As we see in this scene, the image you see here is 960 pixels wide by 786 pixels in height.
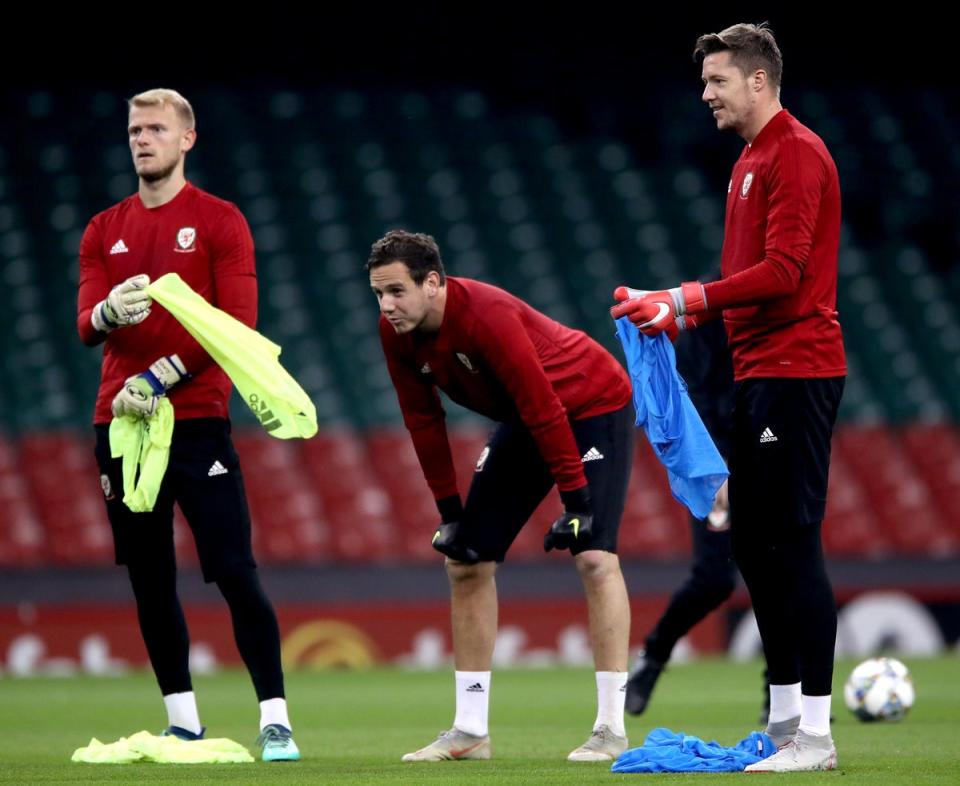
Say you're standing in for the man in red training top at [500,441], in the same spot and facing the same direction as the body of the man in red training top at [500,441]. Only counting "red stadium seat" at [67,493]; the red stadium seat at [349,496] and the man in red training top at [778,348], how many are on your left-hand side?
1

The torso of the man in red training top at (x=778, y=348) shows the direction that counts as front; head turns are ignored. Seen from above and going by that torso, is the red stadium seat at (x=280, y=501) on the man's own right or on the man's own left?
on the man's own right

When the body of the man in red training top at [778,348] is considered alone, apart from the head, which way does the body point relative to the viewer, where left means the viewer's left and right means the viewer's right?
facing to the left of the viewer

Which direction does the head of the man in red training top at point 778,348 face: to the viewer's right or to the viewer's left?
to the viewer's left

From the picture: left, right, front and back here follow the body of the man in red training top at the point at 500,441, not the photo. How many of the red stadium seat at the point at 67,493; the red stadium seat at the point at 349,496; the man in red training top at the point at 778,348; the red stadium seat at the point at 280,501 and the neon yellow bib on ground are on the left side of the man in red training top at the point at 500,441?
1

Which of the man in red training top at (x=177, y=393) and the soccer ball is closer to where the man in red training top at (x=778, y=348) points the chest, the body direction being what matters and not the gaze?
the man in red training top

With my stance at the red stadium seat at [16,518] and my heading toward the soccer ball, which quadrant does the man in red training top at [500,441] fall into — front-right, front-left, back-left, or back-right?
front-right

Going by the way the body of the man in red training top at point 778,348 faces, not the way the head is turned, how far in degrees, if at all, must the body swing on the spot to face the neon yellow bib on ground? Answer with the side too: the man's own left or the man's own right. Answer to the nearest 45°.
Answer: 0° — they already face it

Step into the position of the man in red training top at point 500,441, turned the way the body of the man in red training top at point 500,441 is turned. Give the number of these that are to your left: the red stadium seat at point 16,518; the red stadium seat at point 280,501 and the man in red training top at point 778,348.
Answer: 1

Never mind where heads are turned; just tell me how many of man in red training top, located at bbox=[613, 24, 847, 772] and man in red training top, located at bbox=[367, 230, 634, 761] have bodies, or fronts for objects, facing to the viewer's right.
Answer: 0

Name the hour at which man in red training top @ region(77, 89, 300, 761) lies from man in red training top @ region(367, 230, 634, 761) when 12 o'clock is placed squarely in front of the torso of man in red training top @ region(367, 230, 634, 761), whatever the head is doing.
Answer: man in red training top @ region(77, 89, 300, 761) is roughly at 2 o'clock from man in red training top @ region(367, 230, 634, 761).

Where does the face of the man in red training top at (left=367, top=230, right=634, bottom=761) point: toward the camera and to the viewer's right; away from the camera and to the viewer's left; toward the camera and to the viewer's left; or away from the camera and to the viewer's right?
toward the camera and to the viewer's left

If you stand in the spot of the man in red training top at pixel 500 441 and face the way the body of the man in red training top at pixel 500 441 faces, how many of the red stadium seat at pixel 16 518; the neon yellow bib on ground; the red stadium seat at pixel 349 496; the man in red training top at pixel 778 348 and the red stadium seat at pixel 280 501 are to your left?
1

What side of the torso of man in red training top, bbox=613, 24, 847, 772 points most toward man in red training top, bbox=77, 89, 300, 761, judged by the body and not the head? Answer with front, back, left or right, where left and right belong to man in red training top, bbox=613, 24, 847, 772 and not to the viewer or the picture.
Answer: front

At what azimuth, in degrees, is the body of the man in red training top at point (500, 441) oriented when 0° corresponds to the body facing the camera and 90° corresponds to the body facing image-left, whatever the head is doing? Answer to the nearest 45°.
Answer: approximately 45°

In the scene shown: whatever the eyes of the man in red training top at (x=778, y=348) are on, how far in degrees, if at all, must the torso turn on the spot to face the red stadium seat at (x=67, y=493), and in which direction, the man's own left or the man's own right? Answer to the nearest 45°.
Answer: approximately 45° to the man's own right
